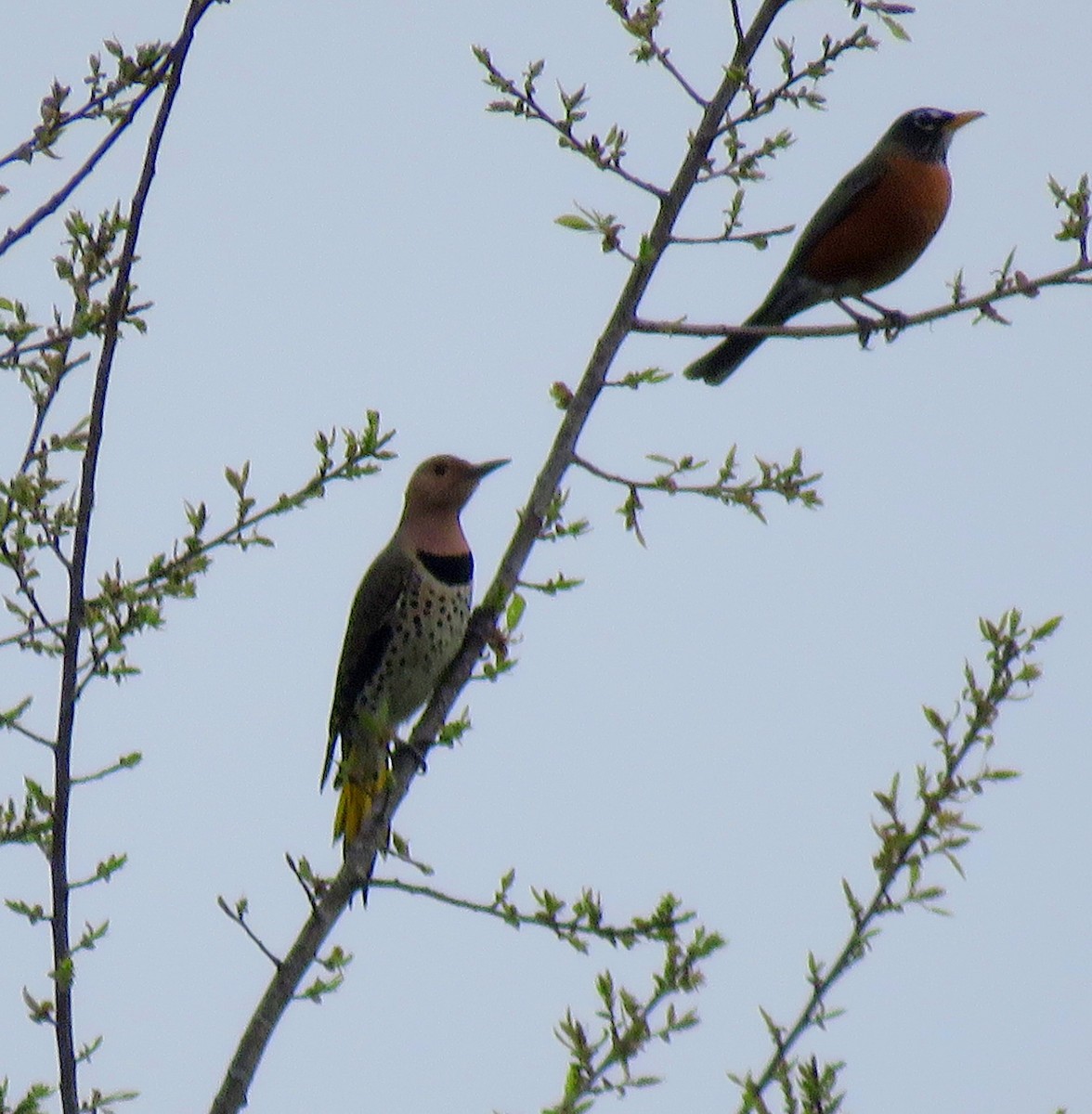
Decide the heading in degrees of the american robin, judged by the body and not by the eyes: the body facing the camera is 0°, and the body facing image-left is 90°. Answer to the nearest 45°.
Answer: approximately 270°
